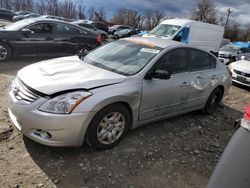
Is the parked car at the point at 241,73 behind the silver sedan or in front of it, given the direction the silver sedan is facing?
behind

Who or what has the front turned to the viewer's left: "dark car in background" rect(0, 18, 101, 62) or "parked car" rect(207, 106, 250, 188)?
the dark car in background

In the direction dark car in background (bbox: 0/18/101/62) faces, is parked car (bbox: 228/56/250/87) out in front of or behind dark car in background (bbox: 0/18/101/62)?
behind

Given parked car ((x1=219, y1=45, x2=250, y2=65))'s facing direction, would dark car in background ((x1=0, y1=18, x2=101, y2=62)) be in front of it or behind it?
in front

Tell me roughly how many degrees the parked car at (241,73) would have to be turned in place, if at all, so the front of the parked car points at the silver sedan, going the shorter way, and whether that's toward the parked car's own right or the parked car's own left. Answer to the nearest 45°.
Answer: approximately 45° to the parked car's own left

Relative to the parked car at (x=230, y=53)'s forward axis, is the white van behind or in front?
in front

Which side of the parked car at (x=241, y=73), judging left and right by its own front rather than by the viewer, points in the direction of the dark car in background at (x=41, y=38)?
front

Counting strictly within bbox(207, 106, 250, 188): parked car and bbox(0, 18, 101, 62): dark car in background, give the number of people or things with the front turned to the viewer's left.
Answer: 1

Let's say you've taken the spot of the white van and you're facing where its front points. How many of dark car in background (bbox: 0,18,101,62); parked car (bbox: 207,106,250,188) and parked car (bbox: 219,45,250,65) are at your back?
1

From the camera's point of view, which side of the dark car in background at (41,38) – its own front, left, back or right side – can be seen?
left
